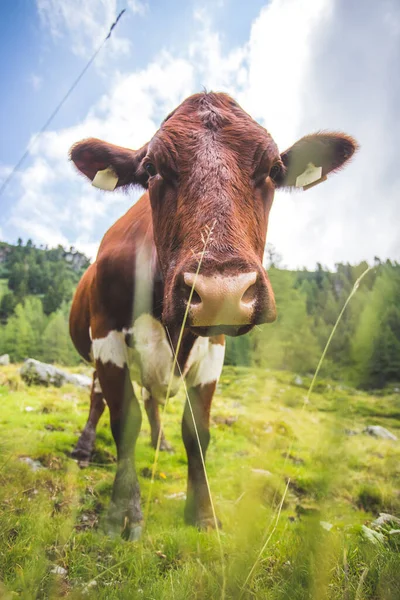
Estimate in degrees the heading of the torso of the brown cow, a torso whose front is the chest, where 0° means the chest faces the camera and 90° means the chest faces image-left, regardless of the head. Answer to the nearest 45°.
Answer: approximately 0°

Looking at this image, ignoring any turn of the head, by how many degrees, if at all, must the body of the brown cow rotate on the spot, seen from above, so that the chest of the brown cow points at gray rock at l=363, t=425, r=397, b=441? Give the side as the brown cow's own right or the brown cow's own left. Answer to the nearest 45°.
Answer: approximately 135° to the brown cow's own left

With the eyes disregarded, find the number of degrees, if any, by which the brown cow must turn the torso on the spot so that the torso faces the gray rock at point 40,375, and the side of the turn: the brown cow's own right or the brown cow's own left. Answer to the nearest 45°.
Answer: approximately 135° to the brown cow's own right
